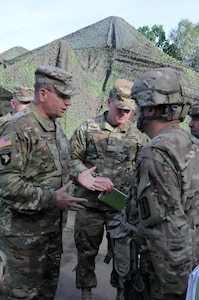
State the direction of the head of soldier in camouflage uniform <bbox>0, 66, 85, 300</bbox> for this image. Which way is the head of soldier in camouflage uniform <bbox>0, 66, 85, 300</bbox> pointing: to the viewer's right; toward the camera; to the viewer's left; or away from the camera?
to the viewer's right

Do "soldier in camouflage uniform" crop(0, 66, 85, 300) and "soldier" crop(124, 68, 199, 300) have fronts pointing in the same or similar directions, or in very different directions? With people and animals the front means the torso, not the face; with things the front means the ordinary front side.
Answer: very different directions

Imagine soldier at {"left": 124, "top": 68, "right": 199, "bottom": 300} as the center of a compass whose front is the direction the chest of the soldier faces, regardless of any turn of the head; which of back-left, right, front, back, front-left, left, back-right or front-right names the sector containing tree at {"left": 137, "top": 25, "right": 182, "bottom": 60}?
front-right

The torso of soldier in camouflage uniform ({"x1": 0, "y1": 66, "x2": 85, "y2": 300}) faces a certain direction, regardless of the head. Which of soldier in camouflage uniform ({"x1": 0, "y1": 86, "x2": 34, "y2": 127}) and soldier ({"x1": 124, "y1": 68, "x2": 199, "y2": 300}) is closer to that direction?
the soldier

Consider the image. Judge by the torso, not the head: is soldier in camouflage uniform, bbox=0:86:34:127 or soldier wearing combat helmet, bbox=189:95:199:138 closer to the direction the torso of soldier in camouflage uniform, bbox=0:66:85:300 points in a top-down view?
the soldier wearing combat helmet

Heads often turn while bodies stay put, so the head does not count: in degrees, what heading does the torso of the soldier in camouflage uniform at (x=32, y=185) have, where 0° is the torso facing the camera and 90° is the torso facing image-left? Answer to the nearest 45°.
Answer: approximately 315°

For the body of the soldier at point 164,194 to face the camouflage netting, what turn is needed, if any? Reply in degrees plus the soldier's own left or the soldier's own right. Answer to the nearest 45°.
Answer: approximately 45° to the soldier's own right

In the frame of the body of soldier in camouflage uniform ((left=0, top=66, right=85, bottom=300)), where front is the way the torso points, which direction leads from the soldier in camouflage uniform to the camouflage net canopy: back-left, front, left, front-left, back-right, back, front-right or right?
back-left

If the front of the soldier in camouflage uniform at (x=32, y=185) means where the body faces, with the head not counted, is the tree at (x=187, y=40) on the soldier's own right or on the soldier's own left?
on the soldier's own left
